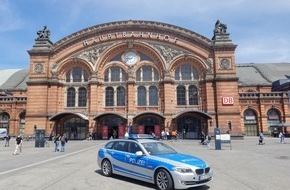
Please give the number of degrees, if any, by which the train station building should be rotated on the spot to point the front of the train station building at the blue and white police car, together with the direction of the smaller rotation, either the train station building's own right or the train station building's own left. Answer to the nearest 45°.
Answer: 0° — it already faces it

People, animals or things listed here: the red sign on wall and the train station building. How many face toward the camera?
2

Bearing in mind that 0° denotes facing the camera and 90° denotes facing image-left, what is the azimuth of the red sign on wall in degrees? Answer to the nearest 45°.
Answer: approximately 0°

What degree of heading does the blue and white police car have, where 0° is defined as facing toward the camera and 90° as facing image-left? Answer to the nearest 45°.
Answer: approximately 315°

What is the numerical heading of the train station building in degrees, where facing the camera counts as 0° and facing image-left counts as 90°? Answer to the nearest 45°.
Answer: approximately 0°

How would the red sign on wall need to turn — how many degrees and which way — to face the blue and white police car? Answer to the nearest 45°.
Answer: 0° — it already faces it
